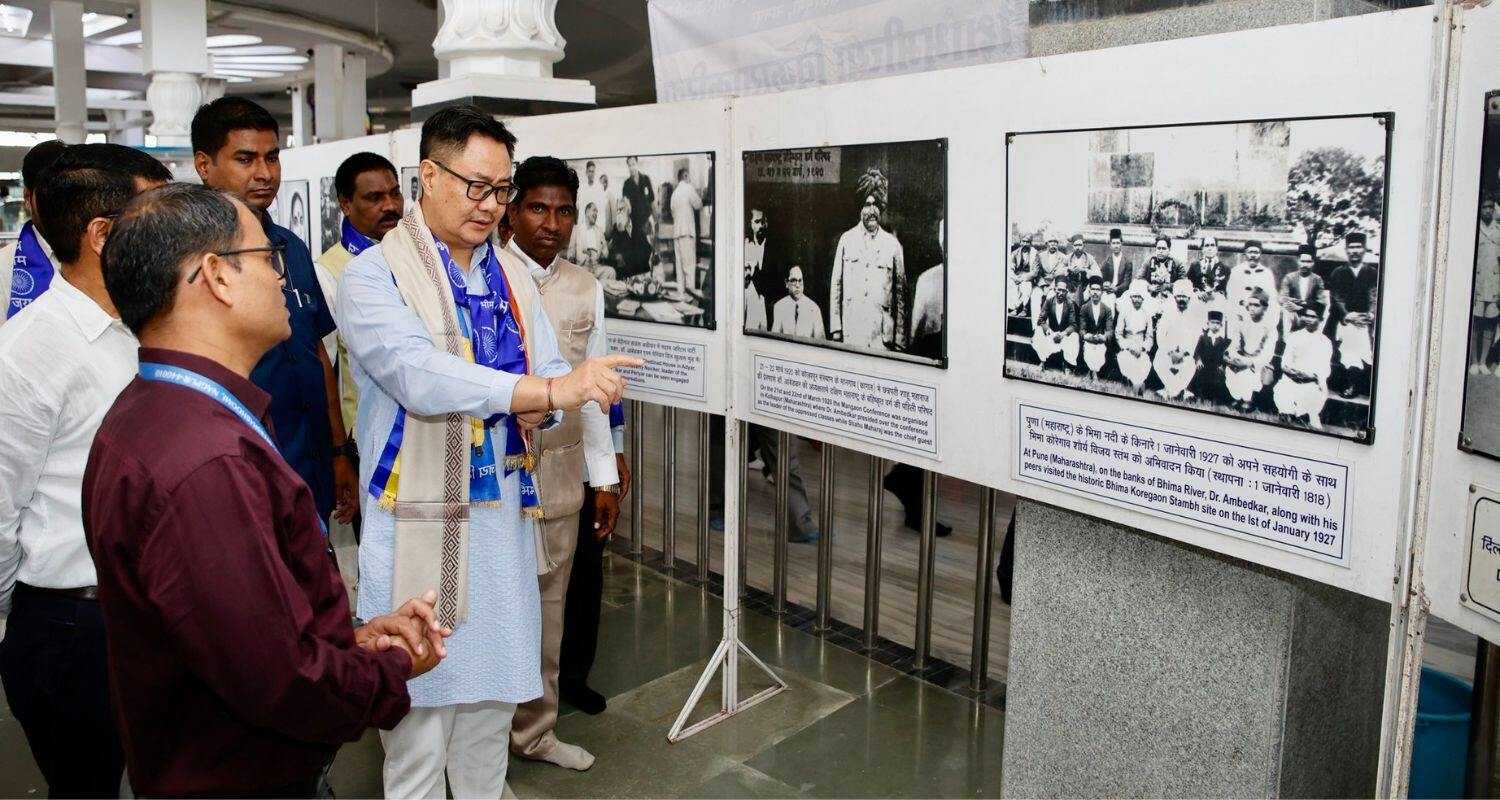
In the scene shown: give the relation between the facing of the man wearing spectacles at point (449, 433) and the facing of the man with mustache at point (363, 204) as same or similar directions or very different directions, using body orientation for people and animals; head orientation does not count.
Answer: same or similar directions

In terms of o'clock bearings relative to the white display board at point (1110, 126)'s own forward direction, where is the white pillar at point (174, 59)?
The white pillar is roughly at 3 o'clock from the white display board.

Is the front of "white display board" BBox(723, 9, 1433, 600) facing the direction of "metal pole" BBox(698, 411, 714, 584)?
no

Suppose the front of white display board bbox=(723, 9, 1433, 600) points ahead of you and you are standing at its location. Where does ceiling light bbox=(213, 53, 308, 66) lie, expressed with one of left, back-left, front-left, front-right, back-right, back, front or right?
right

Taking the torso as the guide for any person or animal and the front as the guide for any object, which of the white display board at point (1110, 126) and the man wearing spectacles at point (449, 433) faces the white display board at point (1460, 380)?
the man wearing spectacles

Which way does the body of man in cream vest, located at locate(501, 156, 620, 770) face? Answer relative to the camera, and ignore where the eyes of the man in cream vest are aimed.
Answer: toward the camera

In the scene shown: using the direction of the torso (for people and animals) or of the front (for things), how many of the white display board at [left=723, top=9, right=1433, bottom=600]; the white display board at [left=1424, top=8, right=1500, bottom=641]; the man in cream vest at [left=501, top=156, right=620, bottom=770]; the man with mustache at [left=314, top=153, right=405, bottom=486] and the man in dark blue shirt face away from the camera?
0

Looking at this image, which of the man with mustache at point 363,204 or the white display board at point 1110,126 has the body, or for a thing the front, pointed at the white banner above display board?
the man with mustache

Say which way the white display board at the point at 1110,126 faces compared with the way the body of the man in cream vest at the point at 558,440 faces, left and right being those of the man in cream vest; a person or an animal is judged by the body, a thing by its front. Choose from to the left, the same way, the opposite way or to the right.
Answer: to the right

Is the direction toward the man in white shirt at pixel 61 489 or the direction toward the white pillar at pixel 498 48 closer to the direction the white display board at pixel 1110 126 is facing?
the man in white shirt

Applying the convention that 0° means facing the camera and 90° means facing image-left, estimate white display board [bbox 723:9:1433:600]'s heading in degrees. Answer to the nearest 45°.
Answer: approximately 45°

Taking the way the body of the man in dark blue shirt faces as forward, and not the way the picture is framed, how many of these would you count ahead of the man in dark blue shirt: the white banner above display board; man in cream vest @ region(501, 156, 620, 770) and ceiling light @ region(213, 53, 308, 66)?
2

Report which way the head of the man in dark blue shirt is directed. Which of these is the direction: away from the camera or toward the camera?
toward the camera

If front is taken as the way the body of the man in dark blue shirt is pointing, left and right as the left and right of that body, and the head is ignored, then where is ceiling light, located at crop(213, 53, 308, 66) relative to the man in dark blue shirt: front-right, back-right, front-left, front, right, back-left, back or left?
back-left

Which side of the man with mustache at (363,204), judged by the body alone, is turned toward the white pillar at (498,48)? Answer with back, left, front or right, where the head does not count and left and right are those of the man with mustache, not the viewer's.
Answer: left

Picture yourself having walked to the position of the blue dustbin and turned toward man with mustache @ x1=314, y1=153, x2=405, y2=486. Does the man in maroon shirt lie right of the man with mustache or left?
left

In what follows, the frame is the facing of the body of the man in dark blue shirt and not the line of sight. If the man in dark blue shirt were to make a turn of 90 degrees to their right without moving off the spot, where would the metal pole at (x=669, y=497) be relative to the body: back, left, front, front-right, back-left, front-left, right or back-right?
back

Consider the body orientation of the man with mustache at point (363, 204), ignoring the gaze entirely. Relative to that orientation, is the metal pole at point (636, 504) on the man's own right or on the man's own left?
on the man's own left
